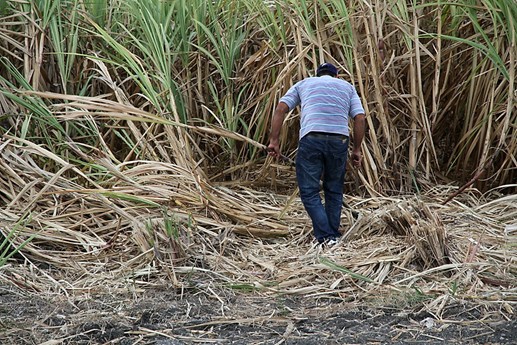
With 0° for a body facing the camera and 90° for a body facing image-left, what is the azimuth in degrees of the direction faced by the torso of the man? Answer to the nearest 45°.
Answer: approximately 180°
